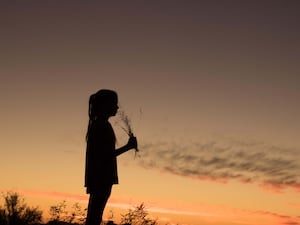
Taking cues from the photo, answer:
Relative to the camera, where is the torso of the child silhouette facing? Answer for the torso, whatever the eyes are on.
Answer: to the viewer's right
